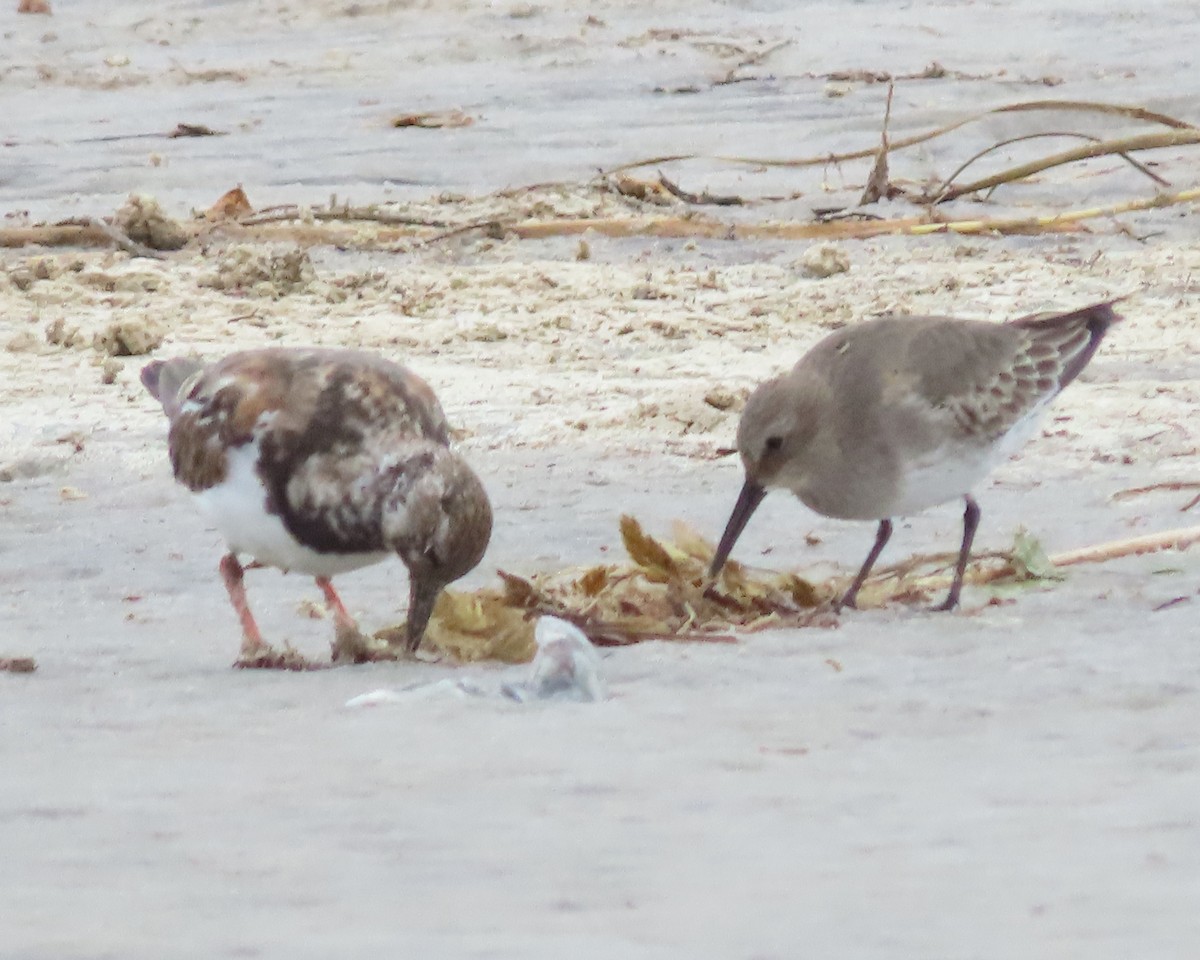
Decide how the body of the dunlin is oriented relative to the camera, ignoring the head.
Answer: to the viewer's left

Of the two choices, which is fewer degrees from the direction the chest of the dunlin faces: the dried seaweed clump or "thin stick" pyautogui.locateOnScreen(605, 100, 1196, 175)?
the dried seaweed clump

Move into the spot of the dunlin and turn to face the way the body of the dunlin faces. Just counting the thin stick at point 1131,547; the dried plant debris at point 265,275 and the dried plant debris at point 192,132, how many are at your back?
1

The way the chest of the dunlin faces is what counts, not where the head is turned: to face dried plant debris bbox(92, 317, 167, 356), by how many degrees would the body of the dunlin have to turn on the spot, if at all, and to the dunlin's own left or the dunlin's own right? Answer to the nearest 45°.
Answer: approximately 45° to the dunlin's own right

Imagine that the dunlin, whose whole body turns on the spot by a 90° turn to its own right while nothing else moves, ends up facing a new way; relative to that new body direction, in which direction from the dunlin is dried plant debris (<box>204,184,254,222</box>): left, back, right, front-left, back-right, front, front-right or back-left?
front-left

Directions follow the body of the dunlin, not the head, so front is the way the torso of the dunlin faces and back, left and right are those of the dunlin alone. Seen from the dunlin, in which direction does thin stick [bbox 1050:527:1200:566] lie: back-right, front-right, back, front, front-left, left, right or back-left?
back

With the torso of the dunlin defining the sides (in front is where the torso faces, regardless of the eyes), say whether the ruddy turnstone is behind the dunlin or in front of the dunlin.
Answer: in front

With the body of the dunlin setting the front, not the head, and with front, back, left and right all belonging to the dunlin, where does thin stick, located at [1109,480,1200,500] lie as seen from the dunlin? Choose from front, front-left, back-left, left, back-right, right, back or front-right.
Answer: back-right

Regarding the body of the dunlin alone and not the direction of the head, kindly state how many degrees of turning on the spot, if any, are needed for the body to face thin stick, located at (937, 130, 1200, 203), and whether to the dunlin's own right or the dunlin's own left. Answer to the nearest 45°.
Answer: approximately 90° to the dunlin's own right

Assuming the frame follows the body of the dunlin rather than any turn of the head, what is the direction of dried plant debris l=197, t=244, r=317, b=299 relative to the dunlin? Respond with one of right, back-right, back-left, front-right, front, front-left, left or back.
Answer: front-right

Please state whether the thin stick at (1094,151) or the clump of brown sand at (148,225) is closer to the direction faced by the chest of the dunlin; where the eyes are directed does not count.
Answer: the clump of brown sand
